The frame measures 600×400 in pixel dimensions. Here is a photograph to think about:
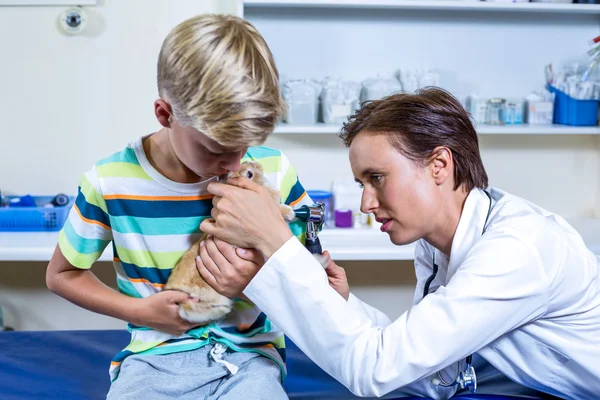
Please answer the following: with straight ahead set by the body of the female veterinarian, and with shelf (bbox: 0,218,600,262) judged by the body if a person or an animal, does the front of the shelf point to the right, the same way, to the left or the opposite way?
to the left

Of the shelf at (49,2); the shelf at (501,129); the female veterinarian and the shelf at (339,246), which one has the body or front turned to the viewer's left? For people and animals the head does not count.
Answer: the female veterinarian

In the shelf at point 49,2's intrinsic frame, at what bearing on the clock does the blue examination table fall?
The blue examination table is roughly at 12 o'clock from the shelf.

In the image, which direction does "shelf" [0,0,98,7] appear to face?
toward the camera

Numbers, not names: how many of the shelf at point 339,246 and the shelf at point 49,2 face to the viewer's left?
0

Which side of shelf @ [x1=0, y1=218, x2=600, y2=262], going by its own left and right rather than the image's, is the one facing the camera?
front

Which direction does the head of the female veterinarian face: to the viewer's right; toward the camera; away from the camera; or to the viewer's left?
to the viewer's left

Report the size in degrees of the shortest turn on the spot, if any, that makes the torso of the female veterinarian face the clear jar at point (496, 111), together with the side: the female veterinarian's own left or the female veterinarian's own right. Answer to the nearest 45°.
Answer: approximately 90° to the female veterinarian's own right

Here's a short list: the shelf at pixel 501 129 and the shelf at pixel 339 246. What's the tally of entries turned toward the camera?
2

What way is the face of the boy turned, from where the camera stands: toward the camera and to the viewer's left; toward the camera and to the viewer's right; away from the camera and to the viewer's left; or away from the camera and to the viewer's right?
toward the camera and to the viewer's right

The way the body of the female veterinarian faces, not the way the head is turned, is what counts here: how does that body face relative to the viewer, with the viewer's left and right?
facing to the left of the viewer

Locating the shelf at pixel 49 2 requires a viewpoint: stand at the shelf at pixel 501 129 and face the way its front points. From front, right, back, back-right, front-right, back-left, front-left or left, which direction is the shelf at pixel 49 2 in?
right

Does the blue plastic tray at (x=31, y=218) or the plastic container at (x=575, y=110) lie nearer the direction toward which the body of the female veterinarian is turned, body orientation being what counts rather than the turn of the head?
the blue plastic tray

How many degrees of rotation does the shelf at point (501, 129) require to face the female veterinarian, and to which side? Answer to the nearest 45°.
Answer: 0° — it already faces them
